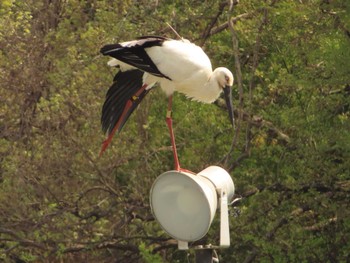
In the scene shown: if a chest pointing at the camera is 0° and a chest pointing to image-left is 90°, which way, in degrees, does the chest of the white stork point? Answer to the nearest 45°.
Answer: approximately 270°
